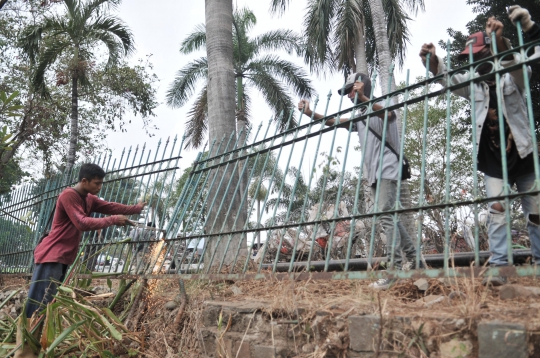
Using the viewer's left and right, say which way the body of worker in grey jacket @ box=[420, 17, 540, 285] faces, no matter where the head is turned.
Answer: facing the viewer and to the left of the viewer

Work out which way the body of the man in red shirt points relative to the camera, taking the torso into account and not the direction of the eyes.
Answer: to the viewer's right

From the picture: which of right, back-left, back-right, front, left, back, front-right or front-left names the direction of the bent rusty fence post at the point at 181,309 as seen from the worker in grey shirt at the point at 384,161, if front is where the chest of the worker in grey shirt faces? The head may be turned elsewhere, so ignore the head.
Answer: front

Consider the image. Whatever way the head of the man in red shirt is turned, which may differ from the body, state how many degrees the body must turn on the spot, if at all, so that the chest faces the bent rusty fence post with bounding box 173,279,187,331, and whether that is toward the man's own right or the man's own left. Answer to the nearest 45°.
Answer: approximately 45° to the man's own right

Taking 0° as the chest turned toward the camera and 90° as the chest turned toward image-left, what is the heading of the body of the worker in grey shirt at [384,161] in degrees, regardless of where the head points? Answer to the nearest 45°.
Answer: approximately 90°

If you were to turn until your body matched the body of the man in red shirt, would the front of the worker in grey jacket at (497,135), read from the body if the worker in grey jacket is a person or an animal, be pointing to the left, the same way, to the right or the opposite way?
the opposite way

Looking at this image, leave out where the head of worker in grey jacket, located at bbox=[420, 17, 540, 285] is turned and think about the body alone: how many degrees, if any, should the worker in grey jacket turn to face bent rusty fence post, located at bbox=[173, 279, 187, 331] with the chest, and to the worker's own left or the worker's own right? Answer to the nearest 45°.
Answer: approximately 45° to the worker's own right

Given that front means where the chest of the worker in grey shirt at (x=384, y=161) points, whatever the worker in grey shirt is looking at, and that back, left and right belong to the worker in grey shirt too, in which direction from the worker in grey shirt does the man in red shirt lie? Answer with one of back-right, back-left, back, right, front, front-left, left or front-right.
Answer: front

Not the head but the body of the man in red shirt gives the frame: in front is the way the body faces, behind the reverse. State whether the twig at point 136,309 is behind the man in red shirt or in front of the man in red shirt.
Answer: in front

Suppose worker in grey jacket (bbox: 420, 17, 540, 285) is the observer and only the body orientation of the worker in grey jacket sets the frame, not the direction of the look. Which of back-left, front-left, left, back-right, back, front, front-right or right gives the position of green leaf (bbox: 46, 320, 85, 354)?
front-right

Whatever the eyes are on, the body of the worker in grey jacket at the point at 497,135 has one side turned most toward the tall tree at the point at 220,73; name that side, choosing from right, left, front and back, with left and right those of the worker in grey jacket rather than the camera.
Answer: right

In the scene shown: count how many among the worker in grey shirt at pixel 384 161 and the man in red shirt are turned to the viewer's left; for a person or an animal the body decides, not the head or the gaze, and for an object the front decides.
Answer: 1
